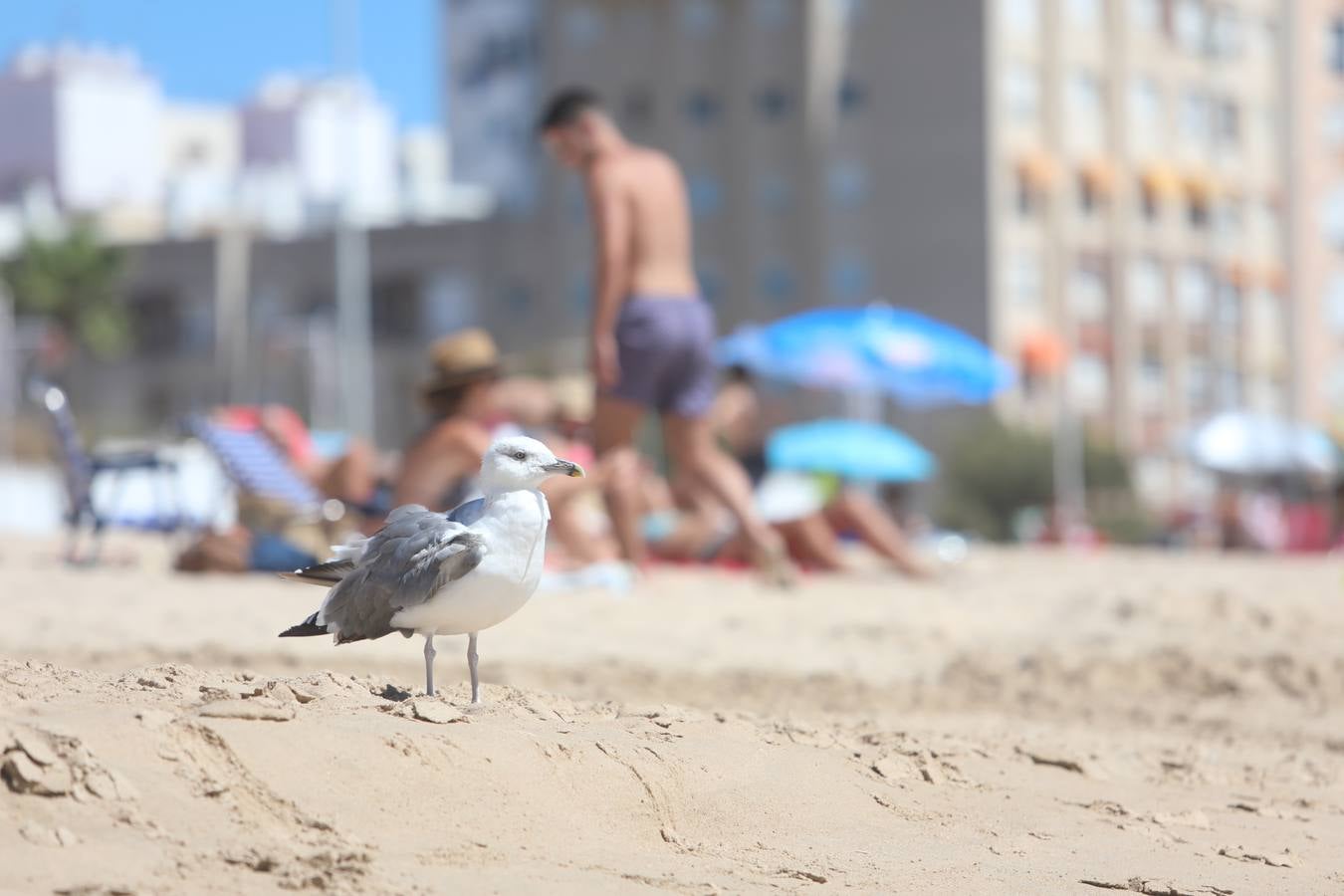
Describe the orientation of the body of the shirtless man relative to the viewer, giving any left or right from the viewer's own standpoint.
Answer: facing away from the viewer and to the left of the viewer

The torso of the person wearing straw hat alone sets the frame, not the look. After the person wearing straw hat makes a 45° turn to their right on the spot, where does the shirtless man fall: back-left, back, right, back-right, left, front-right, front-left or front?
left

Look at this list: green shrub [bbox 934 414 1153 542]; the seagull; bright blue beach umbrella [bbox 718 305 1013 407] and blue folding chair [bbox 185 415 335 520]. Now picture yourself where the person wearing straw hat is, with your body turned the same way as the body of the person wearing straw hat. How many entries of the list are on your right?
1

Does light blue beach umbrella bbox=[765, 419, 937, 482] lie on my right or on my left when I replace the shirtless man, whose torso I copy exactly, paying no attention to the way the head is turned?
on my right

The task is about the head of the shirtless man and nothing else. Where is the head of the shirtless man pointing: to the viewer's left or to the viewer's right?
to the viewer's left

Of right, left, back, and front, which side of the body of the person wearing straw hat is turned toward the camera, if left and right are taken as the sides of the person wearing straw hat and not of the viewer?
right

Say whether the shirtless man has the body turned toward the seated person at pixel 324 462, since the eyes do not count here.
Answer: yes

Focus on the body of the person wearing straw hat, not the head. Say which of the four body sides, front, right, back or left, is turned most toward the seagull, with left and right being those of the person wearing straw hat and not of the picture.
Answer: right
